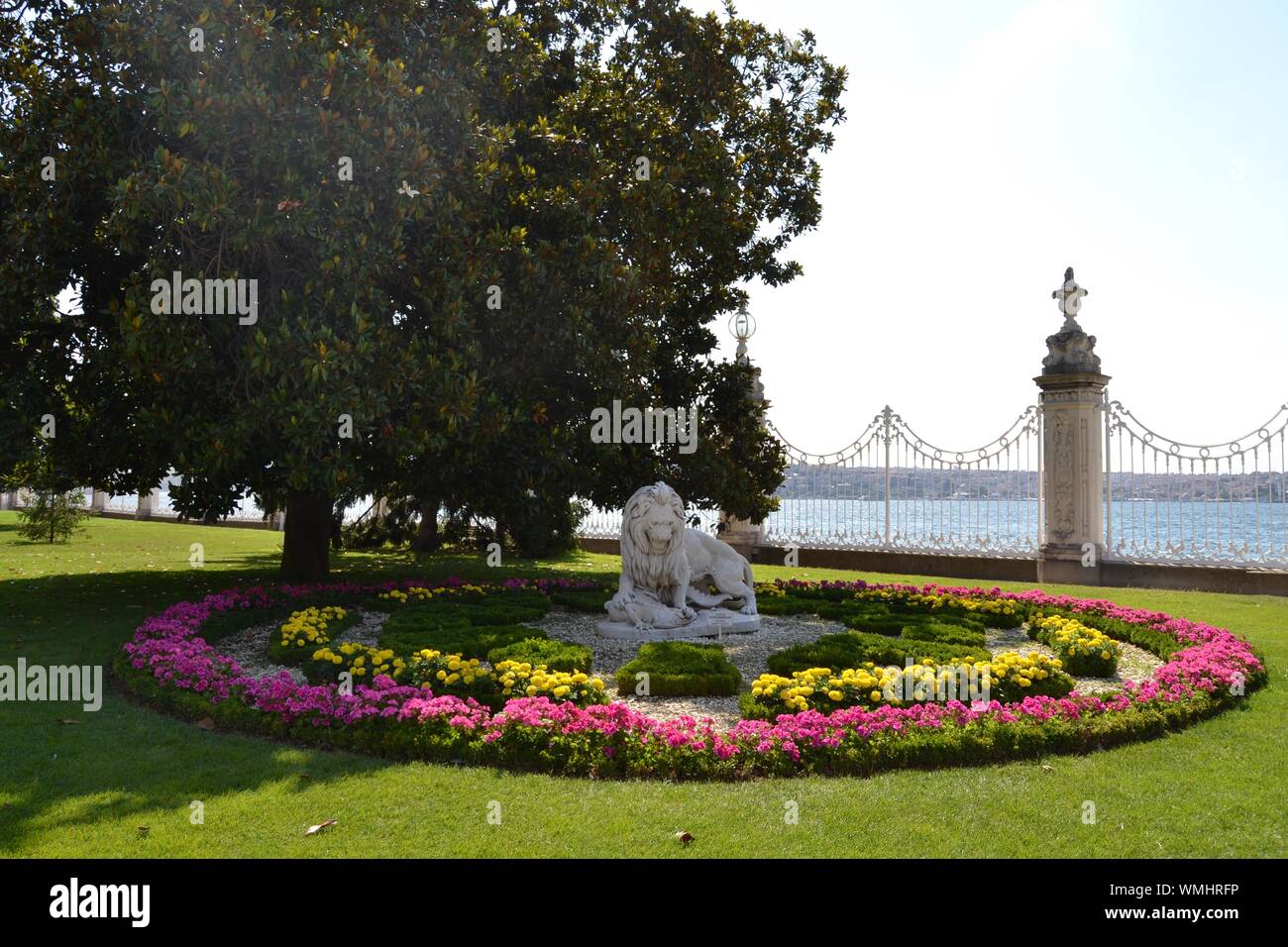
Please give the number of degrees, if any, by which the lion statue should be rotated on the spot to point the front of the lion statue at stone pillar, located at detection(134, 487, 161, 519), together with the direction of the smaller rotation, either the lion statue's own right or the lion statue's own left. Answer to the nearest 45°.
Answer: approximately 90° to the lion statue's own right

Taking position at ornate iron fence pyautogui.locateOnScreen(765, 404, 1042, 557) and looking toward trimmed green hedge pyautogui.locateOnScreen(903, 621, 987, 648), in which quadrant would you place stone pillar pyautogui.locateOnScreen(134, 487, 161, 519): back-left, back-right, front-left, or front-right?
back-right

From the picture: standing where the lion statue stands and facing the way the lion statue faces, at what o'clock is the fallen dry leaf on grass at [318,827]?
The fallen dry leaf on grass is roughly at 11 o'clock from the lion statue.

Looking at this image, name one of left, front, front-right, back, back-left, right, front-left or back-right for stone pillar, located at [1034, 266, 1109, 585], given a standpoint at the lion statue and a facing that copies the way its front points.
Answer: back

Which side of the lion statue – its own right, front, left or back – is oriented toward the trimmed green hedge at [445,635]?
front

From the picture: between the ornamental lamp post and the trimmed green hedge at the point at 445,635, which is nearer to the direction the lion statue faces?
the trimmed green hedge

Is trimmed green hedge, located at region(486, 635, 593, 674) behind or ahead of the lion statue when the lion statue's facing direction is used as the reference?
ahead

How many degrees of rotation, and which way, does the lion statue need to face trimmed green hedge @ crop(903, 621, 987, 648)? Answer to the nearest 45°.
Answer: approximately 135° to its left
